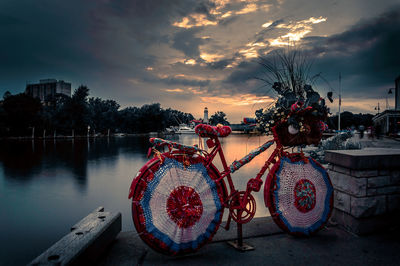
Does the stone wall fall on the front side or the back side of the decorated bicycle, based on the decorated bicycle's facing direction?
on the front side

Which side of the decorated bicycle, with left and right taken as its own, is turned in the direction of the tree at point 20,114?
left

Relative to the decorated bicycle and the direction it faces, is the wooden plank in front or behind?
behind

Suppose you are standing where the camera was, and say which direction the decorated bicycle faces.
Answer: facing away from the viewer and to the right of the viewer

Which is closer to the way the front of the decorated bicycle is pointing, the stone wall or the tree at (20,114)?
the stone wall

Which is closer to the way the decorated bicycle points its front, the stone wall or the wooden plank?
the stone wall
